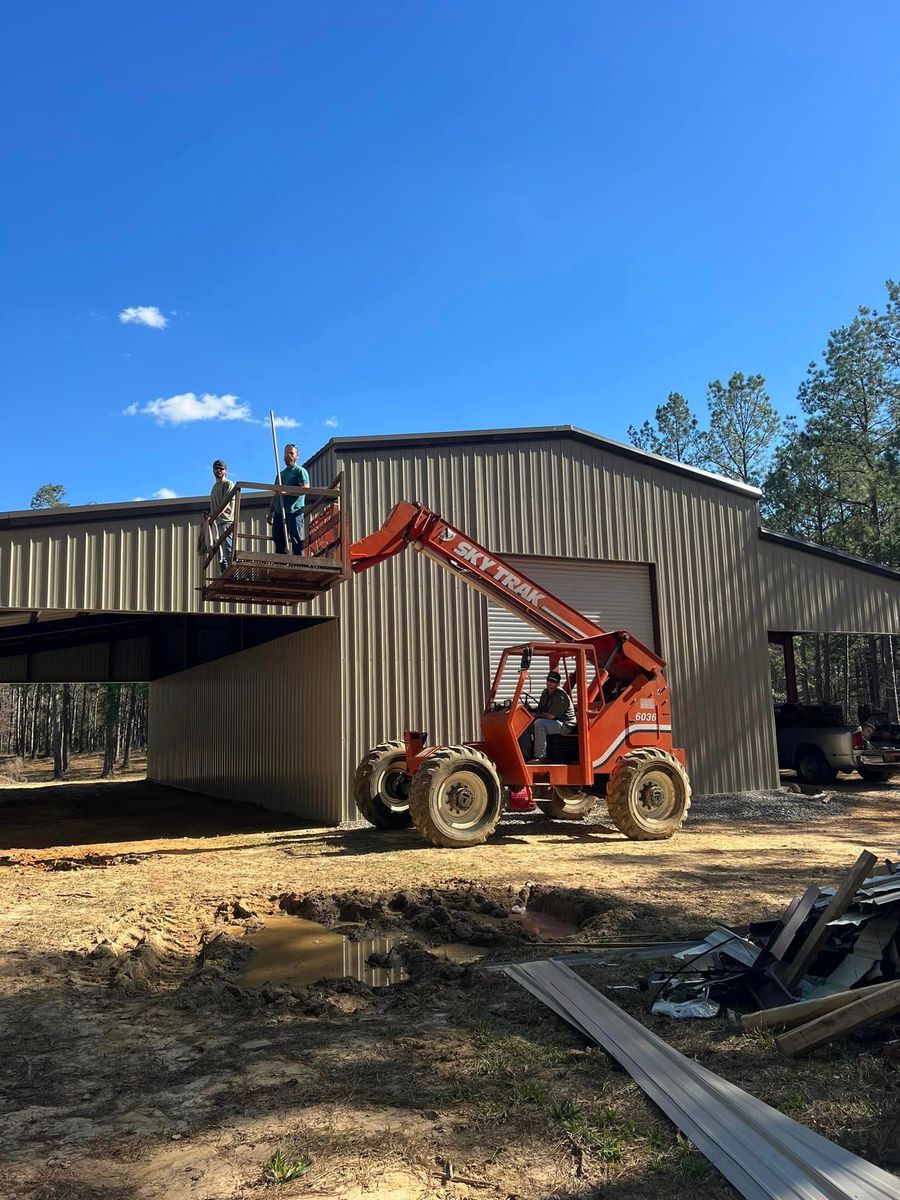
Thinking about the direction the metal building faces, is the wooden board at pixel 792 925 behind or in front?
in front

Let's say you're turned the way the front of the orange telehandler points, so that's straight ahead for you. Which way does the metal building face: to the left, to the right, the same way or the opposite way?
to the left

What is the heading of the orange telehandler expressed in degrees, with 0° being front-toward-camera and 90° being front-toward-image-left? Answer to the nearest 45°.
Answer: approximately 45°

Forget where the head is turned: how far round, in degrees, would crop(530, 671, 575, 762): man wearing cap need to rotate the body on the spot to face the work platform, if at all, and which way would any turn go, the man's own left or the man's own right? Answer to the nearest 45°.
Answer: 0° — they already face it

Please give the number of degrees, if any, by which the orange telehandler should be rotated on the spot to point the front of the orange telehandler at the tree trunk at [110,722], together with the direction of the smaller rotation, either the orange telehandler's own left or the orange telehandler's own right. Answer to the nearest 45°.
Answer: approximately 90° to the orange telehandler's own right

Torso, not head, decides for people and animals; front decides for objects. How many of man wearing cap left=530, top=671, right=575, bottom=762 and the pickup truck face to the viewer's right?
0

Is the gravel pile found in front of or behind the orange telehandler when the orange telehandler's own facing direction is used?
behind

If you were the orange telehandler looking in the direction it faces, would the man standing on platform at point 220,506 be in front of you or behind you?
in front

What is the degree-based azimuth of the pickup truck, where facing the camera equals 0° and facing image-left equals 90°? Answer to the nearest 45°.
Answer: approximately 135°

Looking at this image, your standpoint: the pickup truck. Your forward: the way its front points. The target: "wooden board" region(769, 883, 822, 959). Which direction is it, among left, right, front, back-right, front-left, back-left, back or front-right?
back-left

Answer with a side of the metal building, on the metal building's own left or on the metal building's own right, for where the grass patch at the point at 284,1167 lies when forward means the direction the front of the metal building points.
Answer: on the metal building's own right

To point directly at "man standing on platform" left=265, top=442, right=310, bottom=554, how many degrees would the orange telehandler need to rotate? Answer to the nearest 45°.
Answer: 0° — it already faces them

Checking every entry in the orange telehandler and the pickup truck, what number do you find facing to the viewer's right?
0

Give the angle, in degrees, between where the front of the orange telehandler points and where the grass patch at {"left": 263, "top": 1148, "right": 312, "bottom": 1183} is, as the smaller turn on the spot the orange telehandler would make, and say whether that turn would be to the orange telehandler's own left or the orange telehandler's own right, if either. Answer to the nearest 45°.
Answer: approximately 45° to the orange telehandler's own left
